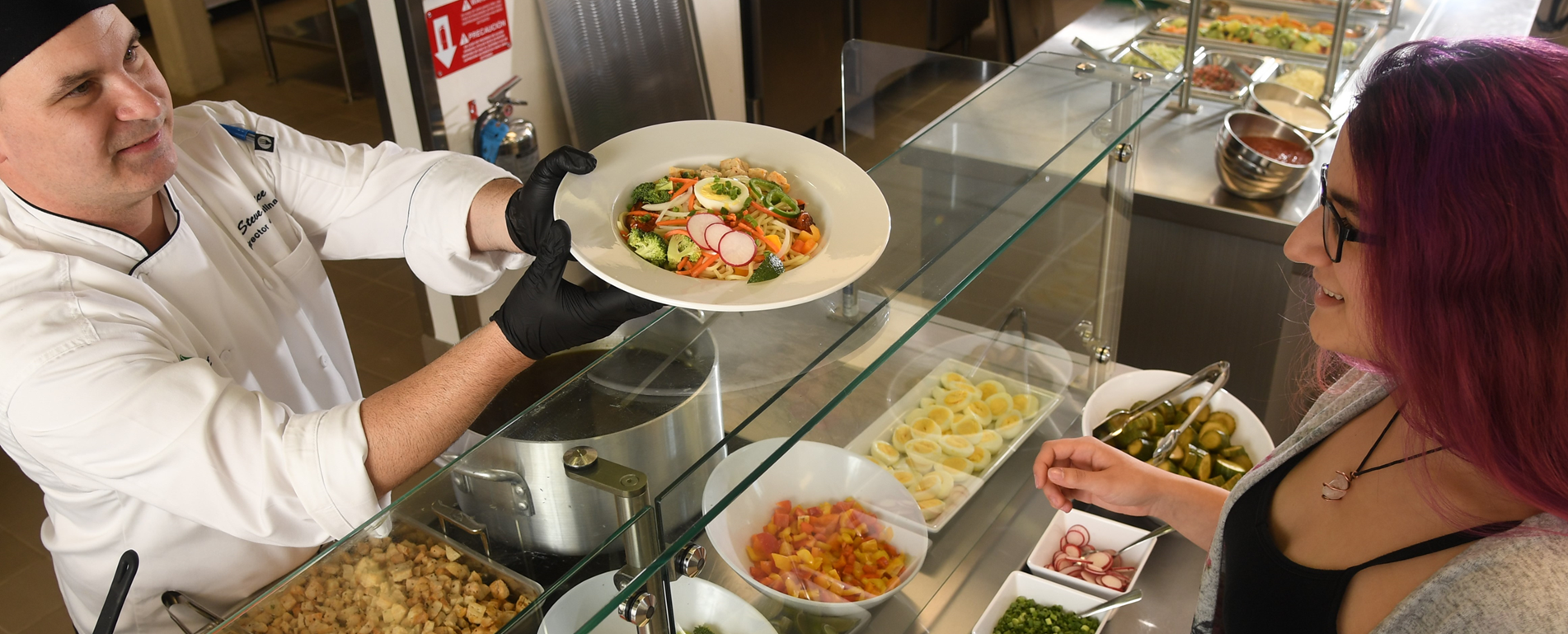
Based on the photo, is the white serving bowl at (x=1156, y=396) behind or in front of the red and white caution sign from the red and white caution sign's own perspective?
in front

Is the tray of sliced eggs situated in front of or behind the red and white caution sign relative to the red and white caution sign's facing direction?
in front

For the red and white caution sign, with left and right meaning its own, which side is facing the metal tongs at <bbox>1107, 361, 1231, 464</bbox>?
front

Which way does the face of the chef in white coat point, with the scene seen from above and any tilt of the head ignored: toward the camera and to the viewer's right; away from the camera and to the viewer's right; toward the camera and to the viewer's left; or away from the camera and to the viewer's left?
toward the camera and to the viewer's right

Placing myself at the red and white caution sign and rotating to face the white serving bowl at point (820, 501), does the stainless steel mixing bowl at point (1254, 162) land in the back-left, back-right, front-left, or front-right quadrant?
front-left

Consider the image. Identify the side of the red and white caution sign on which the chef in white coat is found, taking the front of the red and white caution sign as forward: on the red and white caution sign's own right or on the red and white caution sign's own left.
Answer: on the red and white caution sign's own right

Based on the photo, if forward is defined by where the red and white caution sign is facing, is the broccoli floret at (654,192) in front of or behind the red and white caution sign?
in front

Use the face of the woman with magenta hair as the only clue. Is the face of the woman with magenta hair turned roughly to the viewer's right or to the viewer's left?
to the viewer's left

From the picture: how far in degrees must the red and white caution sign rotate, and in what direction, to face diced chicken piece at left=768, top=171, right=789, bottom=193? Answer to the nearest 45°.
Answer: approximately 45° to its right

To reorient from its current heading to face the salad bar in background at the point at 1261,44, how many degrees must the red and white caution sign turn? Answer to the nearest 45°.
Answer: approximately 45° to its left

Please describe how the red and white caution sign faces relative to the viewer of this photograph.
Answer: facing the viewer and to the right of the viewer

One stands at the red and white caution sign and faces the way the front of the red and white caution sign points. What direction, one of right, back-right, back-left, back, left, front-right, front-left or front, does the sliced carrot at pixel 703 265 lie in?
front-right
